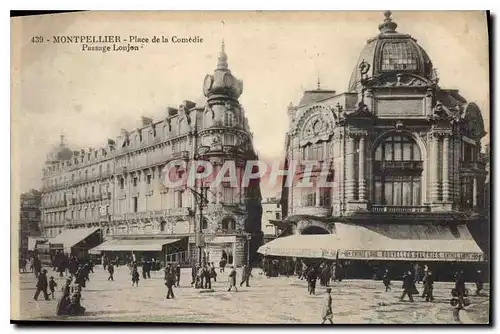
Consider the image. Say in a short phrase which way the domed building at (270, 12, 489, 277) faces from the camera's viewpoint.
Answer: facing the viewer

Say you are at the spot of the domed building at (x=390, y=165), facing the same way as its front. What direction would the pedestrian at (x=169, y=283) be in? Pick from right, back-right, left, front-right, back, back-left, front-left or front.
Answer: right

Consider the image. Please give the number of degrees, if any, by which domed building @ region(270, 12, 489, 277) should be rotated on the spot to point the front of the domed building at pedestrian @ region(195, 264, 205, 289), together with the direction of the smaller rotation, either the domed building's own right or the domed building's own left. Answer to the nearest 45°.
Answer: approximately 90° to the domed building's own right

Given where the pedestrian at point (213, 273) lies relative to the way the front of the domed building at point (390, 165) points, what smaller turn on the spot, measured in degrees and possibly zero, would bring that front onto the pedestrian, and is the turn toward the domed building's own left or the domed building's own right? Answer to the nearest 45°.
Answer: approximately 90° to the domed building's own right

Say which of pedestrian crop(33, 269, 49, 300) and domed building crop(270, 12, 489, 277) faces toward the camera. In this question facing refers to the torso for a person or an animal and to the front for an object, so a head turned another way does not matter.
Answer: the domed building
